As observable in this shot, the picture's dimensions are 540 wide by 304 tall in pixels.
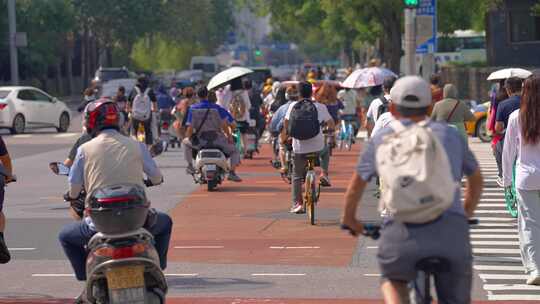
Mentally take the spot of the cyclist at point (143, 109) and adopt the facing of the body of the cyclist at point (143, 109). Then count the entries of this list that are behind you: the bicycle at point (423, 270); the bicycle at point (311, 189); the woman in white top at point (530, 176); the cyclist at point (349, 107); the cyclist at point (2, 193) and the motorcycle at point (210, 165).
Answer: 5

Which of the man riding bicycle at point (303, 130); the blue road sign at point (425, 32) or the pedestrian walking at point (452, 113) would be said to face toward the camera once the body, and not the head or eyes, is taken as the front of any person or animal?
the blue road sign

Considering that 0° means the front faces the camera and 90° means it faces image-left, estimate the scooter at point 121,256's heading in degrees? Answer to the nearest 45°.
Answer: approximately 180°

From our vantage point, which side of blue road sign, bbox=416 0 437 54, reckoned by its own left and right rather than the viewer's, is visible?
front

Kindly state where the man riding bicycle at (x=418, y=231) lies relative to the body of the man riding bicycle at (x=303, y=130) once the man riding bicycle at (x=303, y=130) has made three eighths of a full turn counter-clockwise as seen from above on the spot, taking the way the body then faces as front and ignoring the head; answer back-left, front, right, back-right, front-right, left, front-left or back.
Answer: front-left

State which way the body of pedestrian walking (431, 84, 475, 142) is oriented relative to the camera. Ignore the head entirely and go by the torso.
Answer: away from the camera

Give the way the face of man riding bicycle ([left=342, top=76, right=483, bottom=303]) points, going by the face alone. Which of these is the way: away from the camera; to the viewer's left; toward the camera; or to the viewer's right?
away from the camera

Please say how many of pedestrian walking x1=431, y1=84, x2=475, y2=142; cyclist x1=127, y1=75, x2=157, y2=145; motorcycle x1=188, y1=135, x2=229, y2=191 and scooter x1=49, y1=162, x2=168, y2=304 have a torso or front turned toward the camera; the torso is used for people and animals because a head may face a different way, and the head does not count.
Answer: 0

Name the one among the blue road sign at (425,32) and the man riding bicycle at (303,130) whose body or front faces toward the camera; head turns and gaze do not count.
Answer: the blue road sign

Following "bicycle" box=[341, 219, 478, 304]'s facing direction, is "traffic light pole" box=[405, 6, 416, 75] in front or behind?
in front

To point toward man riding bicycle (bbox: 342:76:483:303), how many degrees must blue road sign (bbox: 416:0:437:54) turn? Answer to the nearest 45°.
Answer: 0° — it already faces them

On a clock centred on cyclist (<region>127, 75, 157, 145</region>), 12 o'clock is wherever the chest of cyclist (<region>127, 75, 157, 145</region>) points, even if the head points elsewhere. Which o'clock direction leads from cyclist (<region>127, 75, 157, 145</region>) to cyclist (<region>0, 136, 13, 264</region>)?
cyclist (<region>0, 136, 13, 264</region>) is roughly at 6 o'clock from cyclist (<region>127, 75, 157, 145</region>).

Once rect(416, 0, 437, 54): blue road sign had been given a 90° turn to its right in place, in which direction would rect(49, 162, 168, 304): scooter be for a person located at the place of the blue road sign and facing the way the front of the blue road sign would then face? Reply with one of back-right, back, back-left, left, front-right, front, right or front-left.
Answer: left

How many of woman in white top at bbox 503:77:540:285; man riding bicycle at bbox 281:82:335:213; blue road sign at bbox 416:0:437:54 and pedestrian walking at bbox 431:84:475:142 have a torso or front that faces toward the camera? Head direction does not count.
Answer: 1

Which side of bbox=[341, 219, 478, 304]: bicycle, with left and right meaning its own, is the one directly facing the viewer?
back

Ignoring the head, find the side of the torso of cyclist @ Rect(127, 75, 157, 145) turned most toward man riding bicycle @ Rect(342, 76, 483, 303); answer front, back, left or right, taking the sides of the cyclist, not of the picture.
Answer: back

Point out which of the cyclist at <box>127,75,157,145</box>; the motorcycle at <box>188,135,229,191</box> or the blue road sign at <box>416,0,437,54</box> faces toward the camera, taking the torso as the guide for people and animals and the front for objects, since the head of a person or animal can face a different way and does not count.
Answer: the blue road sign
